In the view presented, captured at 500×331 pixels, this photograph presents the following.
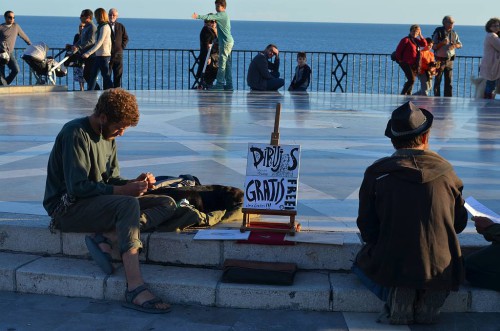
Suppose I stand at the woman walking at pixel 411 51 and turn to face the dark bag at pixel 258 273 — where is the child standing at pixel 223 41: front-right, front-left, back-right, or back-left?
front-right

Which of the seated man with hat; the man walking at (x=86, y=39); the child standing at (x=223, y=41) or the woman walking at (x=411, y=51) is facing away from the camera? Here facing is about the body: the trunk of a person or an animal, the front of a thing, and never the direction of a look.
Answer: the seated man with hat

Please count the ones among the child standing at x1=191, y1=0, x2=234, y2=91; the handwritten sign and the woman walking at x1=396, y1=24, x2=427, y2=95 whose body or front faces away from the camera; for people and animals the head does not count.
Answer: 0

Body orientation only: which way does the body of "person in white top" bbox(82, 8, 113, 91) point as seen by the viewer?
to the viewer's left

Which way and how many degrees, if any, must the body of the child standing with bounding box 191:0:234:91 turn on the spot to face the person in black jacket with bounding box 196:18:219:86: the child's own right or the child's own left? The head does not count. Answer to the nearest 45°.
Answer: approximately 90° to the child's own right

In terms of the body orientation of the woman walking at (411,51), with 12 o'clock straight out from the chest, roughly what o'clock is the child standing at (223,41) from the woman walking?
The child standing is roughly at 4 o'clock from the woman walking.

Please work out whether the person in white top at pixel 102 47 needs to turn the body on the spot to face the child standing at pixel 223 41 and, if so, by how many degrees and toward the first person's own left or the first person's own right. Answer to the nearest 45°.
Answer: approximately 180°

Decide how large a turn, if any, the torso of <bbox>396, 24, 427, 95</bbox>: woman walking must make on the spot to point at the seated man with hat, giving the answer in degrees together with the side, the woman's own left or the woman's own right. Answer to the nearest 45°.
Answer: approximately 45° to the woman's own right

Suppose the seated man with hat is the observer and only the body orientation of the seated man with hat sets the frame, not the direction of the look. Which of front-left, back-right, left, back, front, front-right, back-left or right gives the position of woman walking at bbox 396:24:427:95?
front

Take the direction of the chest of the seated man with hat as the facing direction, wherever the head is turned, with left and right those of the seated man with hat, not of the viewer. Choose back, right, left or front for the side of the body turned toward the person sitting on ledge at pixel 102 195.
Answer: left

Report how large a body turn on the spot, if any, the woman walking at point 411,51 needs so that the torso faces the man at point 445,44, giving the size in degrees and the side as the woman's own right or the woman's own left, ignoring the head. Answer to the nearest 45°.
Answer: approximately 45° to the woman's own left

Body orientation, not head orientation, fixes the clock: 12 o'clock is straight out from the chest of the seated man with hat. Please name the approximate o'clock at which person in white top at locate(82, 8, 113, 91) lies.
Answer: The person in white top is roughly at 11 o'clock from the seated man with hat.

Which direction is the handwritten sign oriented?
toward the camera

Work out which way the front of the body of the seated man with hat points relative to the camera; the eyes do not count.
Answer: away from the camera

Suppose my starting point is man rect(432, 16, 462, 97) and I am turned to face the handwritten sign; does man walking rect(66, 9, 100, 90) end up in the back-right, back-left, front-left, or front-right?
front-right
